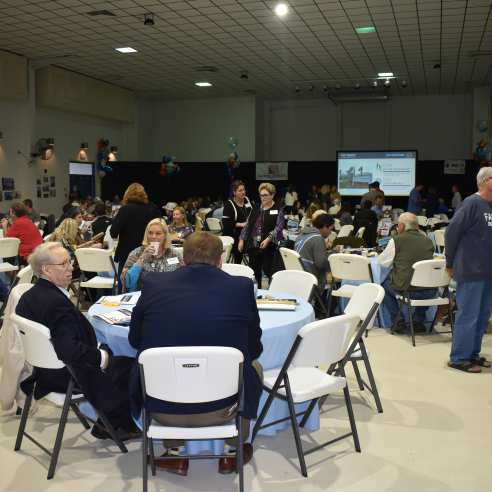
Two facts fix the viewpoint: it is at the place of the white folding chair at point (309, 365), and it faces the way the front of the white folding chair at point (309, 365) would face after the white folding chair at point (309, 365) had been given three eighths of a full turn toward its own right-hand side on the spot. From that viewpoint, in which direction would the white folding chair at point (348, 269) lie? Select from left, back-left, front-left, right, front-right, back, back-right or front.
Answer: left

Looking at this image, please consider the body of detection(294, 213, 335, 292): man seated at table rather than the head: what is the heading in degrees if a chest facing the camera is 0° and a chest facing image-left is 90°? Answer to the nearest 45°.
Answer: approximately 225°

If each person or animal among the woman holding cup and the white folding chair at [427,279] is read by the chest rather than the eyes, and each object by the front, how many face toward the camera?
1

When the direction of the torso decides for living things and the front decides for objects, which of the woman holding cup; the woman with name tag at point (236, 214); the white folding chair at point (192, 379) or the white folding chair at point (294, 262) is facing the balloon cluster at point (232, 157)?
the white folding chair at point (192, 379)

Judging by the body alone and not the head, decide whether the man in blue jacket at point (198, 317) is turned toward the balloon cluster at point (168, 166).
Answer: yes

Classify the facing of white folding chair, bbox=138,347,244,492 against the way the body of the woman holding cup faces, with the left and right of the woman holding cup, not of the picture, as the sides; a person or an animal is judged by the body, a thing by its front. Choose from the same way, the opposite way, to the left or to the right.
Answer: the opposite way

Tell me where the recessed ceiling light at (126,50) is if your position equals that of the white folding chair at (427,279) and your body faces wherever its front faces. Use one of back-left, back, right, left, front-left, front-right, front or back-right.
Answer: front

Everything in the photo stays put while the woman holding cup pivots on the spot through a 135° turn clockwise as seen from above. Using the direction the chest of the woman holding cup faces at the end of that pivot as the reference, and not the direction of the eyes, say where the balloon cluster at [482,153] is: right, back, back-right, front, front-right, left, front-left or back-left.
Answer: right

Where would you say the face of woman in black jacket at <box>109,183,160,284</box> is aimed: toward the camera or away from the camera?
away from the camera

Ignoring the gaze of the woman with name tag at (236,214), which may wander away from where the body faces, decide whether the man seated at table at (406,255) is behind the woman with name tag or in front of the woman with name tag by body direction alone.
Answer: in front

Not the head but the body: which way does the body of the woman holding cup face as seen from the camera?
toward the camera

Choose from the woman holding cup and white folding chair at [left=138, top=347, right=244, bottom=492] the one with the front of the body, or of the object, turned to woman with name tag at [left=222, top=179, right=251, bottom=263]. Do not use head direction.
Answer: the white folding chair

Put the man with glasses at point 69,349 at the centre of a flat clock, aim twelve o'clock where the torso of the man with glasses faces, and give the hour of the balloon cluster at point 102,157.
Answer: The balloon cluster is roughly at 9 o'clock from the man with glasses.

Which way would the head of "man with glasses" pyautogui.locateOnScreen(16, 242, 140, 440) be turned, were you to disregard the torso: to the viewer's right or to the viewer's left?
to the viewer's right

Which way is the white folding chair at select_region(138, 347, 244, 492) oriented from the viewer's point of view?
away from the camera

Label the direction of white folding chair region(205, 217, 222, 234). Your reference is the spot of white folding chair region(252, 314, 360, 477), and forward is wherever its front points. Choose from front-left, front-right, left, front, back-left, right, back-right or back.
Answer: front-right
